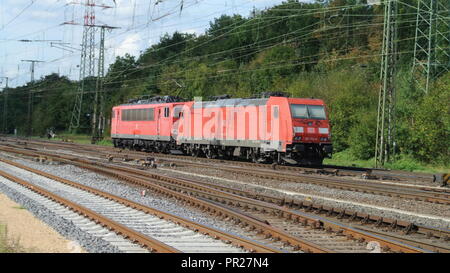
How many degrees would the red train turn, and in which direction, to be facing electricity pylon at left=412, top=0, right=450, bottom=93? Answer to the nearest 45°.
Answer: approximately 90° to its left

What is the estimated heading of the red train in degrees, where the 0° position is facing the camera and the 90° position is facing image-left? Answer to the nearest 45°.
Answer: approximately 315°

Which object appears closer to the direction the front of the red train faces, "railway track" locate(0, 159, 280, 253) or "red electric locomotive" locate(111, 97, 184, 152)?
the railway track
